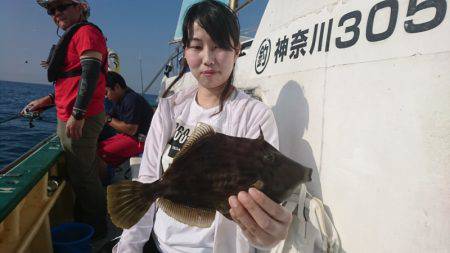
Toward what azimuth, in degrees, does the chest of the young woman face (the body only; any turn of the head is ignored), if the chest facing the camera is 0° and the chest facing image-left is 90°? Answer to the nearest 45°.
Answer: approximately 0°

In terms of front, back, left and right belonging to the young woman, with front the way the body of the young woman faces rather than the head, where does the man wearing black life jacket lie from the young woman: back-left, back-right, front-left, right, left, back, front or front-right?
back-right

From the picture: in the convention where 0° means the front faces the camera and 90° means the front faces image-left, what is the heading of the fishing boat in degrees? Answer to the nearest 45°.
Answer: approximately 180°
